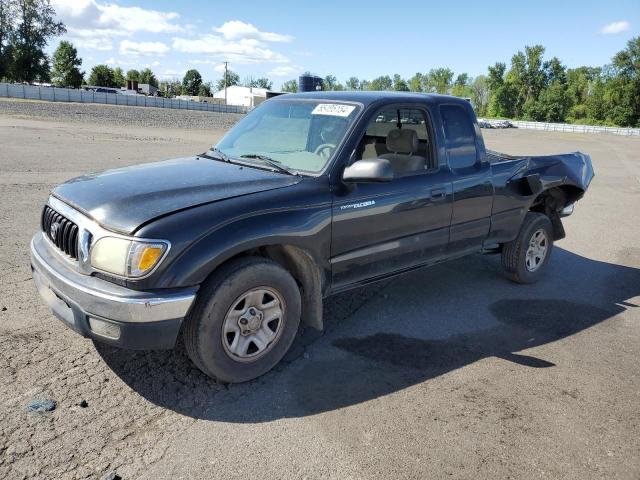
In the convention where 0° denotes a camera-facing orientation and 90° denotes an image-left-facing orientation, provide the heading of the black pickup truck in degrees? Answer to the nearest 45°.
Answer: approximately 45°
